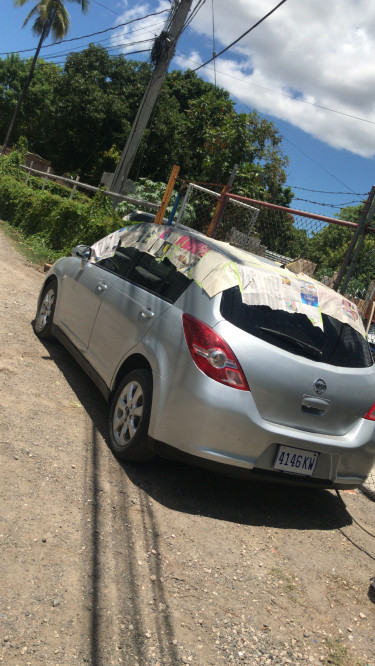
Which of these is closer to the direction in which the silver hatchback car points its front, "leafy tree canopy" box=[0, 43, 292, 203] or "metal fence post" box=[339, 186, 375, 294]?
the leafy tree canopy

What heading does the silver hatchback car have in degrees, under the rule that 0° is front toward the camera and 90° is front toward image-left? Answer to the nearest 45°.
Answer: approximately 135°

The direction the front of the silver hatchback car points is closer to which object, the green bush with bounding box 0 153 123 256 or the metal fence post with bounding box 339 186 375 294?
the green bush

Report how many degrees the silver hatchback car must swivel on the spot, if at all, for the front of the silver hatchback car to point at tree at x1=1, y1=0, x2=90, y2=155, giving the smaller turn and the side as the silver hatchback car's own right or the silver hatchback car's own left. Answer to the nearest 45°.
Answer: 0° — it already faces it

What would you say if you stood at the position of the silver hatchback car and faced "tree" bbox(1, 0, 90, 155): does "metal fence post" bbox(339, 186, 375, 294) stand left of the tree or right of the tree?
right

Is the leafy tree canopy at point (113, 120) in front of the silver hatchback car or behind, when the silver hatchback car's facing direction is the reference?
in front

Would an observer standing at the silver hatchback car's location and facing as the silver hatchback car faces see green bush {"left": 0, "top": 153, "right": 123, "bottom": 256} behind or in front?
in front

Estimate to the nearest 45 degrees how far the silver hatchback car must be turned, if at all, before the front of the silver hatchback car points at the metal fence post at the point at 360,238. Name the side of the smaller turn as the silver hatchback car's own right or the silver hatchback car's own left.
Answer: approximately 45° to the silver hatchback car's own right

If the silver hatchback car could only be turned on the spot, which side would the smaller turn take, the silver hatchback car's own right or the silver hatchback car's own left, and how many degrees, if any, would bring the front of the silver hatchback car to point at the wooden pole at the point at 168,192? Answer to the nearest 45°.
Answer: approximately 45° to the silver hatchback car's own right

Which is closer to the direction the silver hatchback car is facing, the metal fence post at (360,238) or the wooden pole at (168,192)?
the wooden pole
